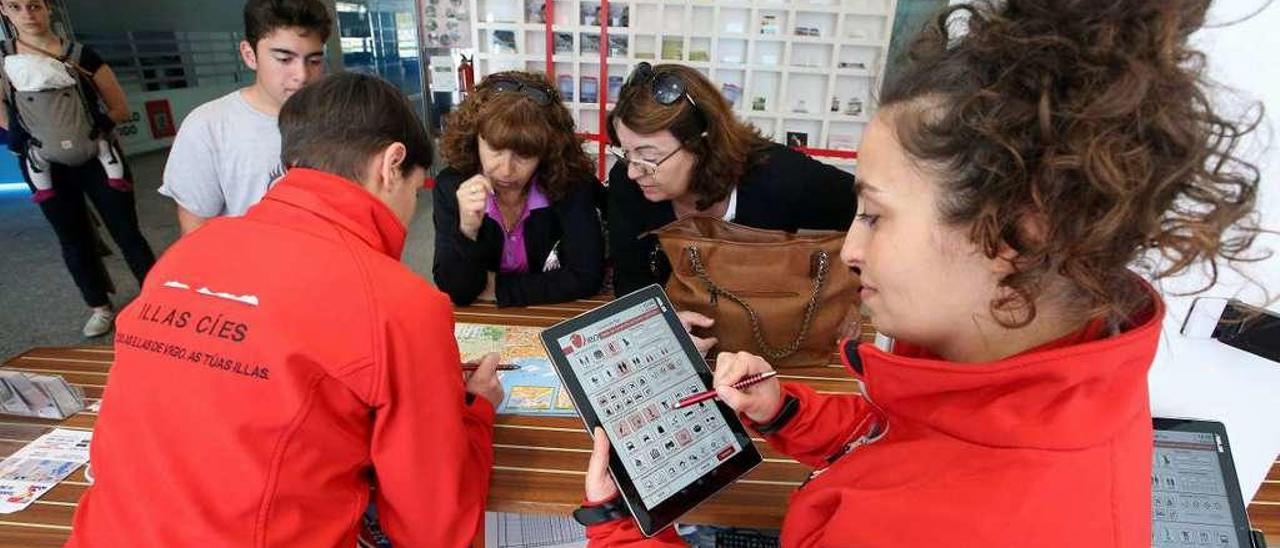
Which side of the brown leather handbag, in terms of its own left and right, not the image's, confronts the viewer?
front

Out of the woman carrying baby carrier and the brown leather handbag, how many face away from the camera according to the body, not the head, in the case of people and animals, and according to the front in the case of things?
0

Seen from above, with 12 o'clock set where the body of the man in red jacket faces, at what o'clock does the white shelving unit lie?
The white shelving unit is roughly at 12 o'clock from the man in red jacket.

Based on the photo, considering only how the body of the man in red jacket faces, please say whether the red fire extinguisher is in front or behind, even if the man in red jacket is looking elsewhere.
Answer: in front

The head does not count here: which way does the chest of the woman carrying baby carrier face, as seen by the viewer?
toward the camera

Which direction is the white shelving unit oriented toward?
toward the camera

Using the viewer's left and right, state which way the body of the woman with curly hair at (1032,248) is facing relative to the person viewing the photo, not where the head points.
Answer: facing to the left of the viewer

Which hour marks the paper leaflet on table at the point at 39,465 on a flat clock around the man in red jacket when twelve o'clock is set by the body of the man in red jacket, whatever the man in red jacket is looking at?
The paper leaflet on table is roughly at 9 o'clock from the man in red jacket.

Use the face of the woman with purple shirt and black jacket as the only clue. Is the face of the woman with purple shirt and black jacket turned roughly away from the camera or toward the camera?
toward the camera

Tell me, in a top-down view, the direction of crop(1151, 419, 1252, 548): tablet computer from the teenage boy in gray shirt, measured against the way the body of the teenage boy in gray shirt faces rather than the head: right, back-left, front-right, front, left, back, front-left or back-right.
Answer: front

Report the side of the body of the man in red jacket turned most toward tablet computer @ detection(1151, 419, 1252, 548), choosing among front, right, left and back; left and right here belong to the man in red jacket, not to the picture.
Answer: right

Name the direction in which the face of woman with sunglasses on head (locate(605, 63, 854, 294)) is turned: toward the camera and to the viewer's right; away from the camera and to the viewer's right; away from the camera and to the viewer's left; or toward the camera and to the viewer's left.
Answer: toward the camera and to the viewer's left

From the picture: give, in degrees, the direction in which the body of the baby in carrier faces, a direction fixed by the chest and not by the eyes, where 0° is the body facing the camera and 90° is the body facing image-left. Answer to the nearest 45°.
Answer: approximately 180°

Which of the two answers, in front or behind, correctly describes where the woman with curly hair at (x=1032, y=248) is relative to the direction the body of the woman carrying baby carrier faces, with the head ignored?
in front

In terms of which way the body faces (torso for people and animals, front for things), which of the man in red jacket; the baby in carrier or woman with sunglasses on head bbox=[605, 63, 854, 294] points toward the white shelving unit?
the man in red jacket

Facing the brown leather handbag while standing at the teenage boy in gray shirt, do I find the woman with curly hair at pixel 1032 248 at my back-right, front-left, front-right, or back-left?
front-right

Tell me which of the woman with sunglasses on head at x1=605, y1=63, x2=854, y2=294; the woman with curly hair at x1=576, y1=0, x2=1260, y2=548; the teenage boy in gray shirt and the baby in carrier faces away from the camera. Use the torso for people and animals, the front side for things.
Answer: the baby in carrier

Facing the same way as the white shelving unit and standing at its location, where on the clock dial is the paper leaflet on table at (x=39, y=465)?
The paper leaflet on table is roughly at 1 o'clock from the white shelving unit.
